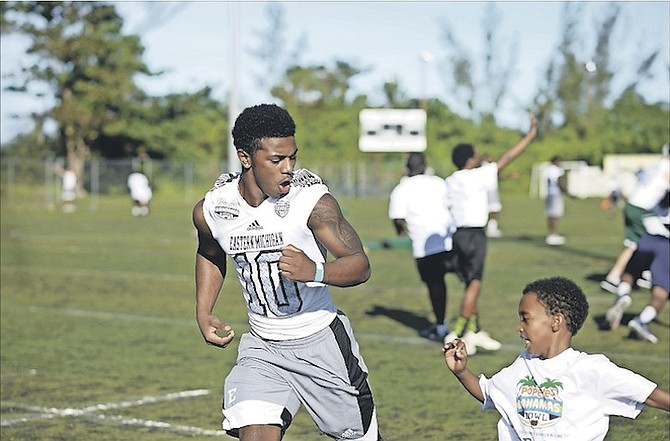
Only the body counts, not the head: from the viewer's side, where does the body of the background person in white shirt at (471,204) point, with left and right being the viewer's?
facing away from the viewer and to the right of the viewer

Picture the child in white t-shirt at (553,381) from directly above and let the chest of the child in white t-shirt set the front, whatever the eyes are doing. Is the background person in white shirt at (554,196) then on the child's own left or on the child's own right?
on the child's own right

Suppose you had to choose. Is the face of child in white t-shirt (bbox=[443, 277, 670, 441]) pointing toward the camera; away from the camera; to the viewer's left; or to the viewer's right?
to the viewer's left

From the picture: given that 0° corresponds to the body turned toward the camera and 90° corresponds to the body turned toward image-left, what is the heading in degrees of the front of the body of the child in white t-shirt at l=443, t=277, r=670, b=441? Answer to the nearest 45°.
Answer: approximately 45°

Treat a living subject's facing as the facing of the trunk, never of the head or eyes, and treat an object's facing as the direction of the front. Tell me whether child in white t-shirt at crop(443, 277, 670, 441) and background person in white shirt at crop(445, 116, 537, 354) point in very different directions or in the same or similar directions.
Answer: very different directions

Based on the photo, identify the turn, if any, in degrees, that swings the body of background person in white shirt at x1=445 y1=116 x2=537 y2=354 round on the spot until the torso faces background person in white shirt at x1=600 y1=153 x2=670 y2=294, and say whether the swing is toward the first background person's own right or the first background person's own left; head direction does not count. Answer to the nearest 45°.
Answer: approximately 45° to the first background person's own right

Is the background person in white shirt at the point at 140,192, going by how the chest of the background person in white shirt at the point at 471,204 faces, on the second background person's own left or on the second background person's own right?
on the second background person's own left

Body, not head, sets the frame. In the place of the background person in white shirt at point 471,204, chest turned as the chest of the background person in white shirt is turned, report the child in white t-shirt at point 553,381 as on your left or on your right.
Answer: on your right
